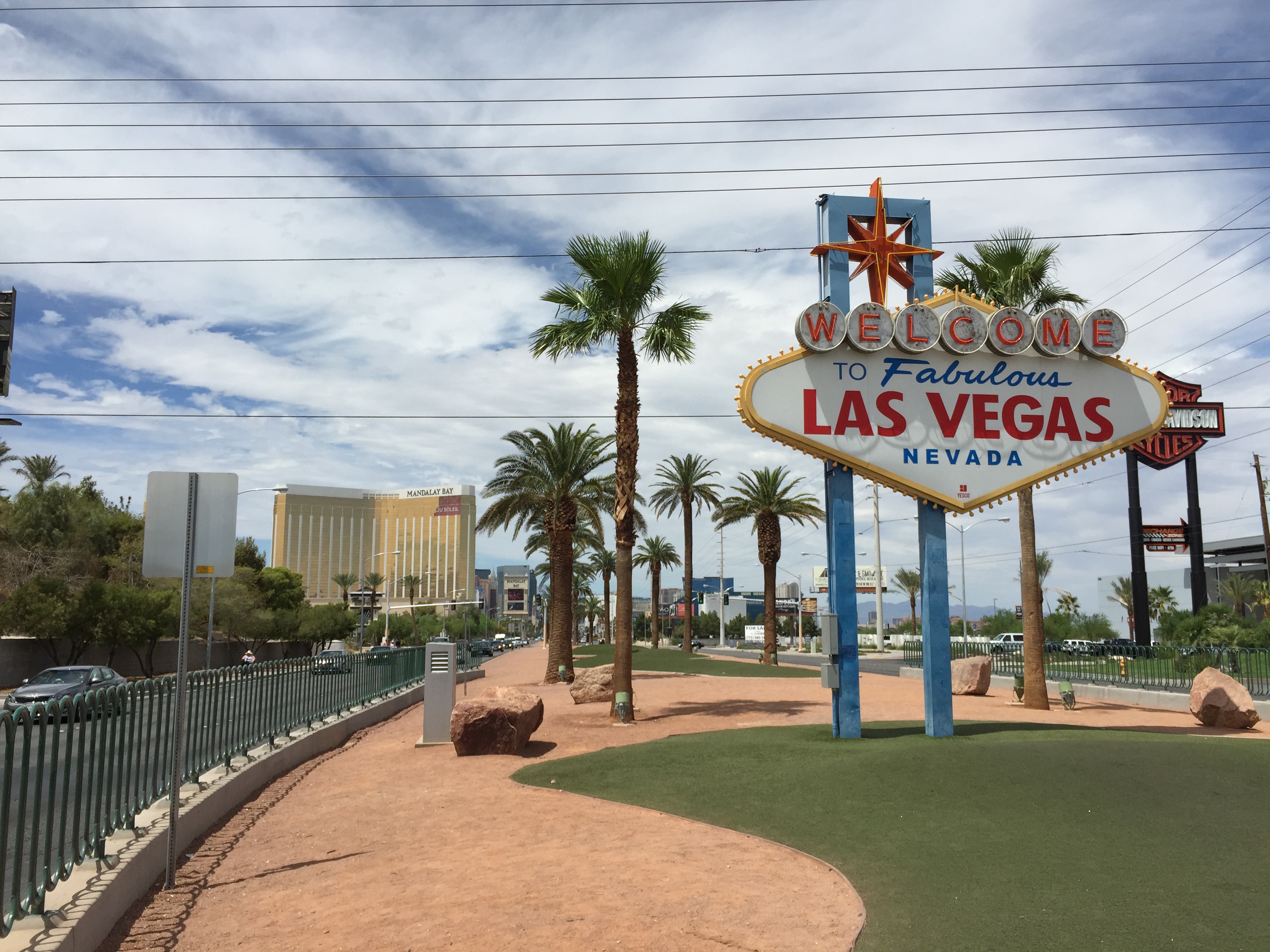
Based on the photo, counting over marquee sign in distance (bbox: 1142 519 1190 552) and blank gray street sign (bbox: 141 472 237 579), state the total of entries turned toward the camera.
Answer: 1

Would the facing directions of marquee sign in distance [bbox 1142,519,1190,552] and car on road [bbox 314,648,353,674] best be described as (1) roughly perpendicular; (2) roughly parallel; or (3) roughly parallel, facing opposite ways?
roughly parallel

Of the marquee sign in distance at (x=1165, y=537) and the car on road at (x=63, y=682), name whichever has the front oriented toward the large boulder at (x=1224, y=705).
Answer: the marquee sign in distance

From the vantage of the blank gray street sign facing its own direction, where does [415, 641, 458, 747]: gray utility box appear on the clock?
The gray utility box is roughly at 1 o'clock from the blank gray street sign.

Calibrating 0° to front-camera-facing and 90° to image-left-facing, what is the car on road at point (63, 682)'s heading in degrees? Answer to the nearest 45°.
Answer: approximately 45°

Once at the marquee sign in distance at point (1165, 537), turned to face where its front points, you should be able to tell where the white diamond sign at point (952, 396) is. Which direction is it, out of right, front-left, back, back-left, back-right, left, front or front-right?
front

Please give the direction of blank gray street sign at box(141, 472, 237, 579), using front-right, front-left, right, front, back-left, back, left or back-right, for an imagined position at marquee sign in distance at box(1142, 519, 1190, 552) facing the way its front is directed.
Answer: front

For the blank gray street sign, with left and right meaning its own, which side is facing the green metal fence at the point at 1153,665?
right

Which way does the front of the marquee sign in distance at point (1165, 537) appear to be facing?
toward the camera

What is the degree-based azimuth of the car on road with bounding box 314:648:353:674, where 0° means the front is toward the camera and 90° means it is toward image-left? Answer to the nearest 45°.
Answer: approximately 45°

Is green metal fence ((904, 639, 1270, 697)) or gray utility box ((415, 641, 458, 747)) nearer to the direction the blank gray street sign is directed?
the gray utility box
